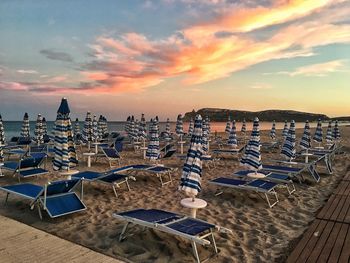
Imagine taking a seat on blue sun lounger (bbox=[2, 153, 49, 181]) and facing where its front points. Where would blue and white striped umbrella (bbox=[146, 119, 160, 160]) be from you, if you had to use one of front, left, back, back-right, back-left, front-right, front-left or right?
back-right

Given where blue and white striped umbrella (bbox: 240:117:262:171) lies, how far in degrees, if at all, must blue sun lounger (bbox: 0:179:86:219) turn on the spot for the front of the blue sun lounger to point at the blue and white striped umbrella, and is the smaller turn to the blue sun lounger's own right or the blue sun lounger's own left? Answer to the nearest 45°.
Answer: approximately 135° to the blue sun lounger's own right

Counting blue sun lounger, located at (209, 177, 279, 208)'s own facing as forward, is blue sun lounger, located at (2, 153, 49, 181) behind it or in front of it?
in front

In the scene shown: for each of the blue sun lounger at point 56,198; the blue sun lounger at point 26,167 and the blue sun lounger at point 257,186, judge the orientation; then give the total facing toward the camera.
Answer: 0

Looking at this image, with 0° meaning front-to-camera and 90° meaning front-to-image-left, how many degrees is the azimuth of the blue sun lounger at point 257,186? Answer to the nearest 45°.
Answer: approximately 135°

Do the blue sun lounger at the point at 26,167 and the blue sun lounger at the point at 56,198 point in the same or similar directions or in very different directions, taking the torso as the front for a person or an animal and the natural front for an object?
same or similar directions

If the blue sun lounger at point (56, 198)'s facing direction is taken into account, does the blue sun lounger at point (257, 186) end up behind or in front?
behind

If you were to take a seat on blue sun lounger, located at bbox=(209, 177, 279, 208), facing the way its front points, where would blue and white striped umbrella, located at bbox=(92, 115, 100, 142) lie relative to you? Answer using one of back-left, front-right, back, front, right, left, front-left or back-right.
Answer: front

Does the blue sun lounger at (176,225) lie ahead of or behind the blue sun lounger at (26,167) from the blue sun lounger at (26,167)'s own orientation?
behind
